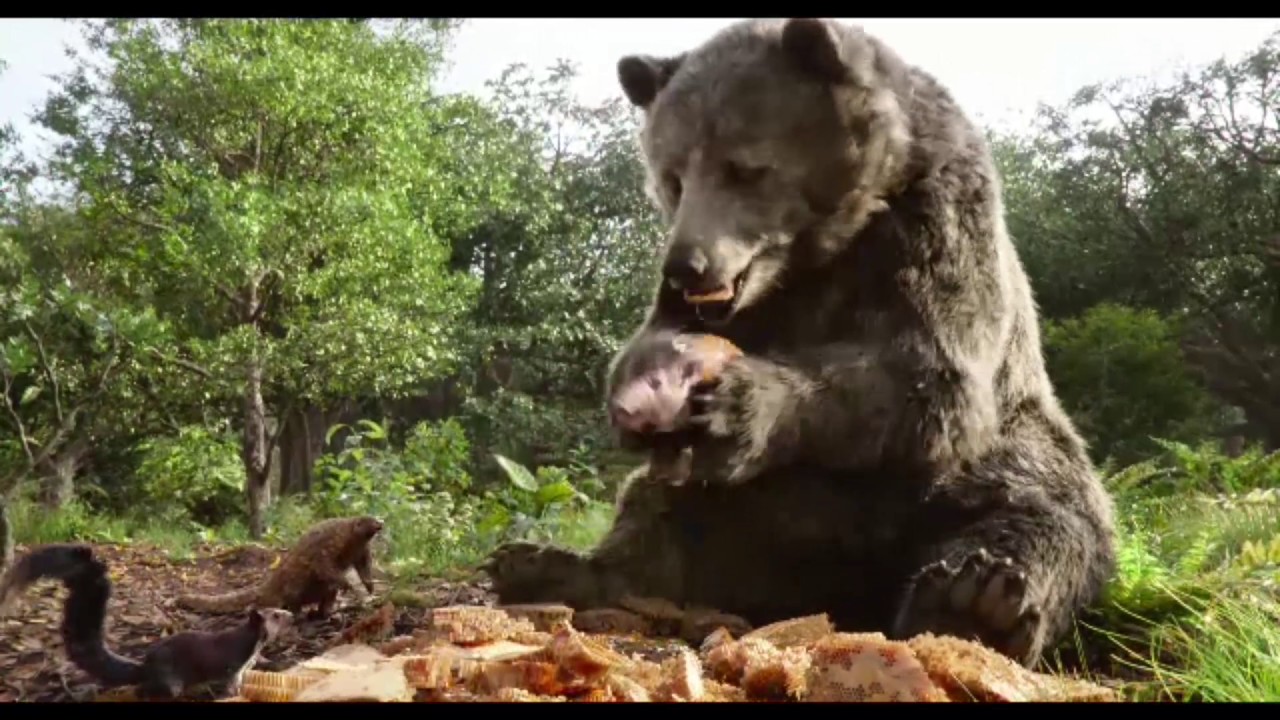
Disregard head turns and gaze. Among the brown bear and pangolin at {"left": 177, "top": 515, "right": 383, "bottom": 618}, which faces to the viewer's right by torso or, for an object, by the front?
the pangolin

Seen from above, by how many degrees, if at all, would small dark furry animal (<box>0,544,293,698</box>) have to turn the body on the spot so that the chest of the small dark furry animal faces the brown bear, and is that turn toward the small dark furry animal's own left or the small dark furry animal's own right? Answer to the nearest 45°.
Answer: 0° — it already faces it

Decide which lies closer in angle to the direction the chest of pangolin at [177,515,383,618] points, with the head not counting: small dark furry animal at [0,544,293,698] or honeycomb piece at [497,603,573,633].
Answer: the honeycomb piece

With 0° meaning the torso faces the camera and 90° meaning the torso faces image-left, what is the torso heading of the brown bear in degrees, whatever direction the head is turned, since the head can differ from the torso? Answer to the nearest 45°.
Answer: approximately 45°

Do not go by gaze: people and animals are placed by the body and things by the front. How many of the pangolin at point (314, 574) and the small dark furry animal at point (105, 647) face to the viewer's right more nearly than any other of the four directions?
2

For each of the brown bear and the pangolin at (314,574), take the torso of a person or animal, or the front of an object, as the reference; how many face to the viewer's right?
1

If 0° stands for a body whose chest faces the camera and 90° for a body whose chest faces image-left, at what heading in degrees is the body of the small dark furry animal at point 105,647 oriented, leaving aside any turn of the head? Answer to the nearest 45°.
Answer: approximately 270°

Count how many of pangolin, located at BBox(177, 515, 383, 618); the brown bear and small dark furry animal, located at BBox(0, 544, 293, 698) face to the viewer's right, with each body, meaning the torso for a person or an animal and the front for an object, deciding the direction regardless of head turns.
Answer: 2

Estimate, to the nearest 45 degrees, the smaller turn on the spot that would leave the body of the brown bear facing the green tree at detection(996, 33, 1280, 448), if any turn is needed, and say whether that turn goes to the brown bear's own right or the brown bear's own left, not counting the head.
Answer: approximately 180°

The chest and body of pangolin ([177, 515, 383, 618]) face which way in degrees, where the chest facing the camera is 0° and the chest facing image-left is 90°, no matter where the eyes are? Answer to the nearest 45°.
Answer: approximately 270°
